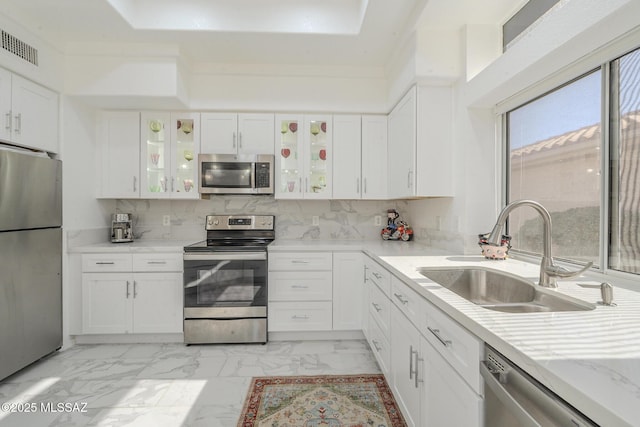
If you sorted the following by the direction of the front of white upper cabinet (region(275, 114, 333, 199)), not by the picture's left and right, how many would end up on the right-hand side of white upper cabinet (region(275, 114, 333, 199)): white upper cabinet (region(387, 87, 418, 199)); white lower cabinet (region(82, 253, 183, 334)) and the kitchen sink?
1

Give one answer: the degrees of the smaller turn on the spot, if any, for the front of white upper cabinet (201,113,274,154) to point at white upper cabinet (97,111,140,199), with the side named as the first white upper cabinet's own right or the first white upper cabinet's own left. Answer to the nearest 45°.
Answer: approximately 90° to the first white upper cabinet's own right

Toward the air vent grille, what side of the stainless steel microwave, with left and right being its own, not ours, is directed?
right

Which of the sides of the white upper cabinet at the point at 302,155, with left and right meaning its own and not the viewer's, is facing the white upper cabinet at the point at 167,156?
right

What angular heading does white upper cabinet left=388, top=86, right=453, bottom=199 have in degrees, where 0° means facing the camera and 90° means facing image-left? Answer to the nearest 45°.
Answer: approximately 90°

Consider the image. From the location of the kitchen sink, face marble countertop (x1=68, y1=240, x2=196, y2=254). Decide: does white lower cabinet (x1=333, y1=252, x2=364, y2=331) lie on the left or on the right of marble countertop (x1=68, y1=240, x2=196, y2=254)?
right

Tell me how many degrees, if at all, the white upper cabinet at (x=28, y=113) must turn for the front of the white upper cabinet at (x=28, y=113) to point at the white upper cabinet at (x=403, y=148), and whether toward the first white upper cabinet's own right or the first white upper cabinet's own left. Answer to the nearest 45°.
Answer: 0° — it already faces it

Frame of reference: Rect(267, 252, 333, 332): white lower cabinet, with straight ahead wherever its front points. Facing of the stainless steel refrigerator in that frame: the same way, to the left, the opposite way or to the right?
to the left

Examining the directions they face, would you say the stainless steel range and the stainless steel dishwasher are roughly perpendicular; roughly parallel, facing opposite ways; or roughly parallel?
roughly perpendicular

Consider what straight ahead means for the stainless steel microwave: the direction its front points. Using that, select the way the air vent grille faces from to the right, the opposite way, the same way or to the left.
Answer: to the left

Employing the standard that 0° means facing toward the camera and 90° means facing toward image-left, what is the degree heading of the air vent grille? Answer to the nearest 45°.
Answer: approximately 315°

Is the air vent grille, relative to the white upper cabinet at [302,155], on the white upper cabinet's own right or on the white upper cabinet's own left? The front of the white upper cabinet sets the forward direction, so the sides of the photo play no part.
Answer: on the white upper cabinet's own right

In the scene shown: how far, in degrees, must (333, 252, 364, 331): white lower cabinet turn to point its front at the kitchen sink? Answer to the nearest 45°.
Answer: approximately 45° to its left
